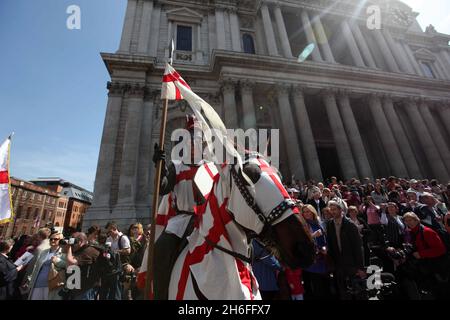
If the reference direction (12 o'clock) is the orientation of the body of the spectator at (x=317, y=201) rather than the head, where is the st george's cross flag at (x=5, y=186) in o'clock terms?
The st george's cross flag is roughly at 2 o'clock from the spectator.

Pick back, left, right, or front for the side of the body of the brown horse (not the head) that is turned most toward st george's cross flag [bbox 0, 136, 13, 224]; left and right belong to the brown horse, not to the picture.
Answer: back

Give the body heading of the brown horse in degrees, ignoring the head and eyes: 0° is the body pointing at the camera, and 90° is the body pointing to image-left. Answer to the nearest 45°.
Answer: approximately 315°

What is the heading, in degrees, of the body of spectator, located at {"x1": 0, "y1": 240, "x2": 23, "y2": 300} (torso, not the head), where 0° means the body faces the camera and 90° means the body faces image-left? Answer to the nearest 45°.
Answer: approximately 270°

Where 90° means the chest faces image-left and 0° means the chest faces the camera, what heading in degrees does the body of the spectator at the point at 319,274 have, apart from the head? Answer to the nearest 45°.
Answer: approximately 45°

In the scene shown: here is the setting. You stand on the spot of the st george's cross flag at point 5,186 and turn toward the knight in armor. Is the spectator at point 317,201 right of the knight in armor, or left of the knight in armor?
left
